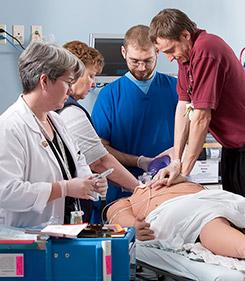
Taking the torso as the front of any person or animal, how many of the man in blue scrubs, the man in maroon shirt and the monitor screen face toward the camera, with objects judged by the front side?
2

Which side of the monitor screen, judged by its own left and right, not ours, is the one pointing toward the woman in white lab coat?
front

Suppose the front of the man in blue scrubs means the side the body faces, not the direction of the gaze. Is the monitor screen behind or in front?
behind

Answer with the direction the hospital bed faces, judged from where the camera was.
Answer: facing the viewer and to the right of the viewer

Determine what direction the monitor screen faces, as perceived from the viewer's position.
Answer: facing the viewer

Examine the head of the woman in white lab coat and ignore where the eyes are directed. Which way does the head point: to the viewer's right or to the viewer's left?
to the viewer's right

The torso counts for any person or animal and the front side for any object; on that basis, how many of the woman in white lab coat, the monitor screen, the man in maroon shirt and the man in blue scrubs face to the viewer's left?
1

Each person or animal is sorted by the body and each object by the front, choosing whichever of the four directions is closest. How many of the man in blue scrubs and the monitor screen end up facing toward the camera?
2

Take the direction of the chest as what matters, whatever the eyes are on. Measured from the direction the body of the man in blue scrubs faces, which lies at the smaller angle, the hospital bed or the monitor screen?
the hospital bed

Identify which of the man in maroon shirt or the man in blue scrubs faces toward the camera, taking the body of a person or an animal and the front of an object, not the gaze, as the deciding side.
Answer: the man in blue scrubs

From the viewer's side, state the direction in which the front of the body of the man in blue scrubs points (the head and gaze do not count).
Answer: toward the camera

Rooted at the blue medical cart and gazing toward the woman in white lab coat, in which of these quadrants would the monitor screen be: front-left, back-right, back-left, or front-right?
front-right

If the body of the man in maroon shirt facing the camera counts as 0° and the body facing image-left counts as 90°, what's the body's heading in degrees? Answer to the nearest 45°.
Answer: approximately 90°

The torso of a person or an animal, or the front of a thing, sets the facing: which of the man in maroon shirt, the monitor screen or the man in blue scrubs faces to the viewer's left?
the man in maroon shirt

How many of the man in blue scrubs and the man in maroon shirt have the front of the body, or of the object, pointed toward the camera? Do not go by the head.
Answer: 1
